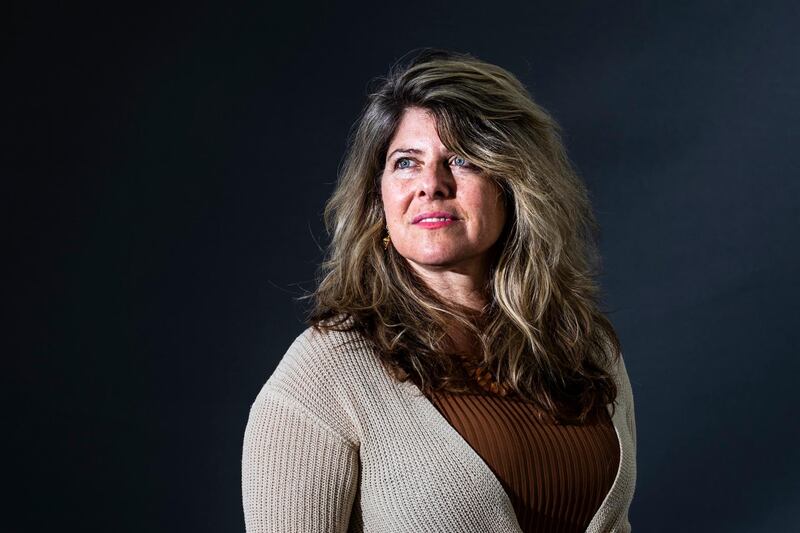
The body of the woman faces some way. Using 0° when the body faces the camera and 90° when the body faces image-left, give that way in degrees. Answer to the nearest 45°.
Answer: approximately 315°
